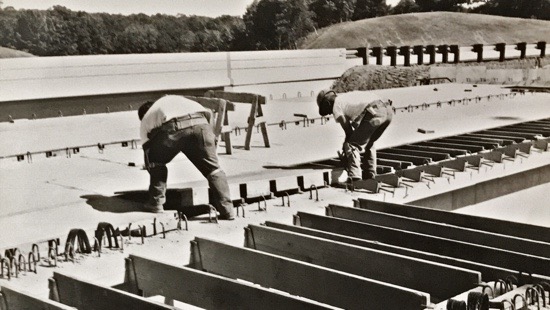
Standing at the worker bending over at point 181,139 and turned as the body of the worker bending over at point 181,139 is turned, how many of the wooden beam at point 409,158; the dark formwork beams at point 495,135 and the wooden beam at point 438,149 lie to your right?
3

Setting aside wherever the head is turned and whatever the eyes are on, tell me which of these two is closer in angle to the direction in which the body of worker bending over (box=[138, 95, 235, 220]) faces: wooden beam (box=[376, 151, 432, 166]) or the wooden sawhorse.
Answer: the wooden sawhorse

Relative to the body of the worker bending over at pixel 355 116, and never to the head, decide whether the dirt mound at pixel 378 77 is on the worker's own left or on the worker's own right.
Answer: on the worker's own right

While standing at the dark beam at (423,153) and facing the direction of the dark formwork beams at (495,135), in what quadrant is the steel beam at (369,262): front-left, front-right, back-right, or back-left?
back-right

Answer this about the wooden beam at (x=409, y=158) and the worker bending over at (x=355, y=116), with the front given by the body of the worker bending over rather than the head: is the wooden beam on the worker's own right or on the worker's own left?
on the worker's own right

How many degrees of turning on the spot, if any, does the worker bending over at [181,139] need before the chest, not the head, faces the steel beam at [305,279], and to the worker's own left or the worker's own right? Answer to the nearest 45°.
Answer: approximately 135° to the worker's own left

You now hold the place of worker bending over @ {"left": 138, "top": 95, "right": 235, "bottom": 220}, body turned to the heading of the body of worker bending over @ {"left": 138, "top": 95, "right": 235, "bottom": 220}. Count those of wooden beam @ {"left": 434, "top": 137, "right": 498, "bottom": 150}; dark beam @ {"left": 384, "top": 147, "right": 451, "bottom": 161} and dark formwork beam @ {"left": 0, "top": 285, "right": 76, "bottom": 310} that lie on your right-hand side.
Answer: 2

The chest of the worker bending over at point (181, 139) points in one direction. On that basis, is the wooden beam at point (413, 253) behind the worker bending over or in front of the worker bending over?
behind

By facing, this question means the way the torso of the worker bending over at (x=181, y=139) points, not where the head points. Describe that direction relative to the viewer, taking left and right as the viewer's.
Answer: facing away from the viewer and to the left of the viewer

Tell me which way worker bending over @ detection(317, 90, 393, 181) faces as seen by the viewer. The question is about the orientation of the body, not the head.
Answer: to the viewer's left

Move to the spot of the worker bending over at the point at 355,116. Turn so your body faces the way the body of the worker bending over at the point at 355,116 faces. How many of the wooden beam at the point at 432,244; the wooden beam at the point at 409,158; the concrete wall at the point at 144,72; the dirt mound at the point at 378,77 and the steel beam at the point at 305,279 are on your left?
2

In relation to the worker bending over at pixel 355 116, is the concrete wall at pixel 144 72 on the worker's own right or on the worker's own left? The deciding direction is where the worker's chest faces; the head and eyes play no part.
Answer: on the worker's own right

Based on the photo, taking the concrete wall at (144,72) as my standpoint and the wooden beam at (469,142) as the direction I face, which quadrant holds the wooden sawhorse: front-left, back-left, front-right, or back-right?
front-right

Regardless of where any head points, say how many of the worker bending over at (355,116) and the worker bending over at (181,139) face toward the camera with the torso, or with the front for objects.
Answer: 0

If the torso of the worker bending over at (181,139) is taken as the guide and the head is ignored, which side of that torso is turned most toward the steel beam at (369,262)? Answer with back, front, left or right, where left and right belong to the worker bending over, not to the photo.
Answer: back

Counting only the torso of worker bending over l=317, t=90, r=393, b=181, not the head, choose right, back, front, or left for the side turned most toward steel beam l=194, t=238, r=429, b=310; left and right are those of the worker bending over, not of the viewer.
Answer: left

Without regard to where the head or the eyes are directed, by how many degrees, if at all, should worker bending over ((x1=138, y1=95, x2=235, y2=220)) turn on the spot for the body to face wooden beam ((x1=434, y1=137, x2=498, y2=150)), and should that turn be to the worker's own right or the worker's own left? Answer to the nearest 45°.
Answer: approximately 90° to the worker's own right

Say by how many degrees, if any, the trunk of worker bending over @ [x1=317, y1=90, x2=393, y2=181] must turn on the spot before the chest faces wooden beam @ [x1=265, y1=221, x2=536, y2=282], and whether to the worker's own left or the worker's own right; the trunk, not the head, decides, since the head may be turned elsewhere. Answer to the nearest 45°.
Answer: approximately 90° to the worker's own left
